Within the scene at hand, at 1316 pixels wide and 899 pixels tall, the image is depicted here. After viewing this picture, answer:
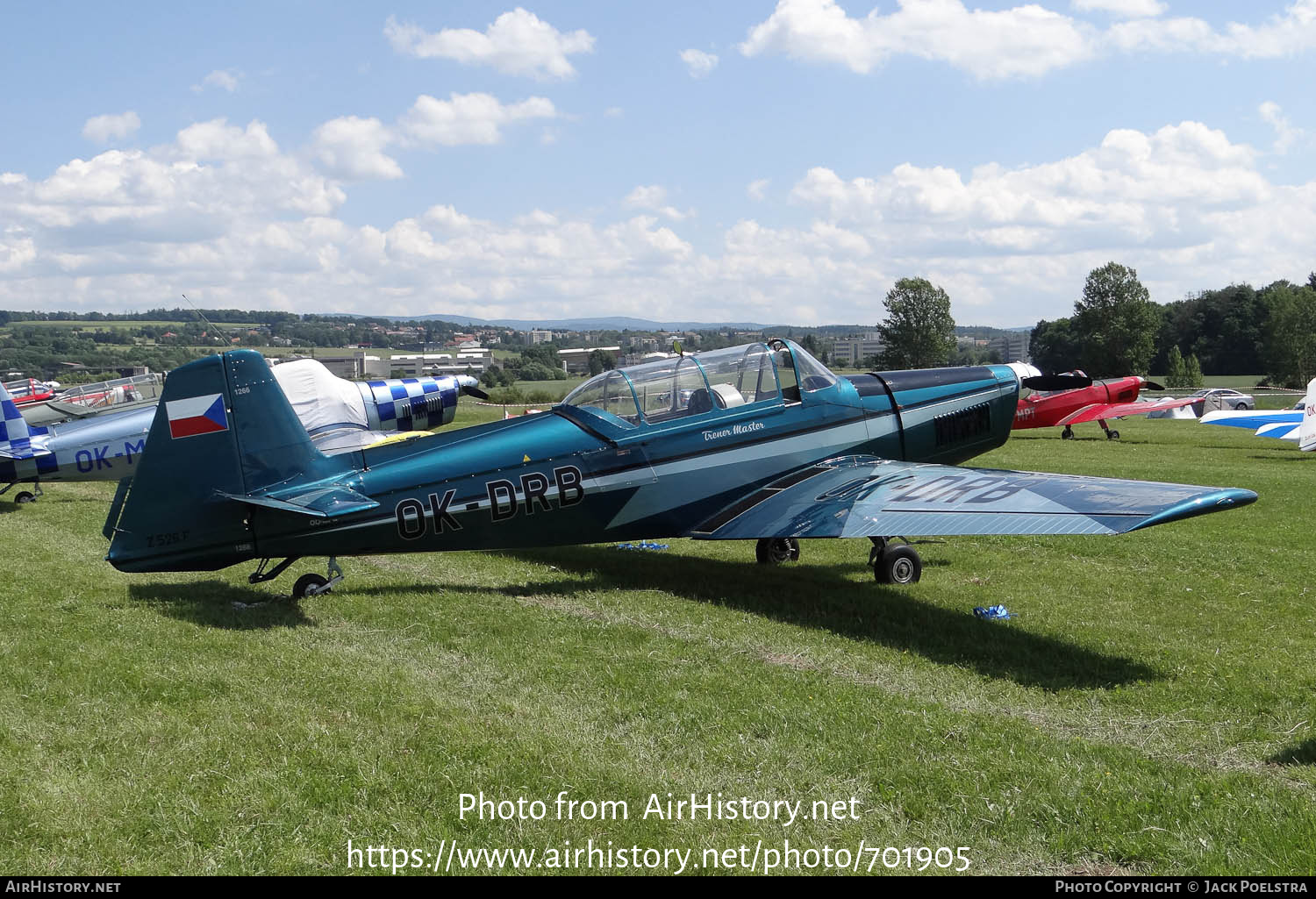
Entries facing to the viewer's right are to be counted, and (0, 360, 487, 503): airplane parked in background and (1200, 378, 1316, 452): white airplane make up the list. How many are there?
1

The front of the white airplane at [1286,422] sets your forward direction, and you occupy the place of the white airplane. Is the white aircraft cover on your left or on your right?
on your left

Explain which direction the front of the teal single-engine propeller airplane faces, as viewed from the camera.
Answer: facing away from the viewer and to the right of the viewer

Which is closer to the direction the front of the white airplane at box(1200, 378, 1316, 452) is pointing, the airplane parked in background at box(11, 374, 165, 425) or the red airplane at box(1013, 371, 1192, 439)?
the red airplane

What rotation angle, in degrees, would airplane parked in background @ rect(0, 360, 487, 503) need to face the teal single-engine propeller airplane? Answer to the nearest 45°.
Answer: approximately 90° to its right

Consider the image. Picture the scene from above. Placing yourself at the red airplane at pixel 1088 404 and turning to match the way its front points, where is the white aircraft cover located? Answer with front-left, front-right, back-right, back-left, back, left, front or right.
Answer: back

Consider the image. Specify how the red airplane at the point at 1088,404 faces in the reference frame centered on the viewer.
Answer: facing away from the viewer and to the right of the viewer

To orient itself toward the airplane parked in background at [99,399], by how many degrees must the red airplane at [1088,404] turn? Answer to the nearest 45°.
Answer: approximately 180°

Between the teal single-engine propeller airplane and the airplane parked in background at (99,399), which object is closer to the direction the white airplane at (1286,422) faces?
the airplane parked in background

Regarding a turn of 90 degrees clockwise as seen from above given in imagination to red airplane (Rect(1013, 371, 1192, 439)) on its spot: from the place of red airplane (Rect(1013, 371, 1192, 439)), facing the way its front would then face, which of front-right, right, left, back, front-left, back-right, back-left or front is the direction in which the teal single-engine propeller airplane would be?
front-right

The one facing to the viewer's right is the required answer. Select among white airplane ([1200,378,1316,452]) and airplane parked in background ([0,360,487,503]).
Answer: the airplane parked in background

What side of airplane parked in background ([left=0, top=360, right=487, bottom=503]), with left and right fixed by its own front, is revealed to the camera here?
right
